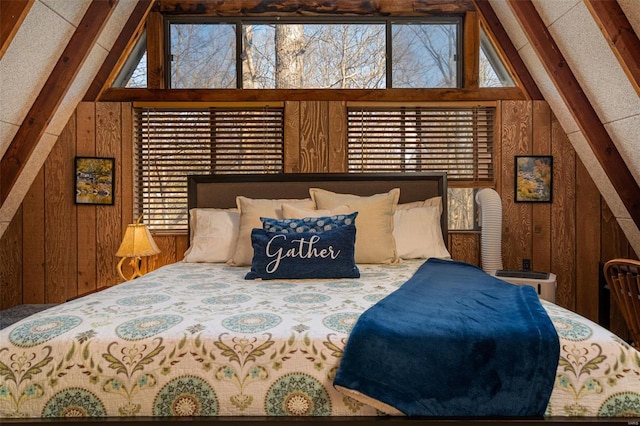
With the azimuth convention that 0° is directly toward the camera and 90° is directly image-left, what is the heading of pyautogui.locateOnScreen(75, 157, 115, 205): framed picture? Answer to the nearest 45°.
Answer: approximately 0°

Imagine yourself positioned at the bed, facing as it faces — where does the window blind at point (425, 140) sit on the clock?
The window blind is roughly at 7 o'clock from the bed.

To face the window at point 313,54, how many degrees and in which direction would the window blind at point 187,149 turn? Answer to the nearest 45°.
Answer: approximately 90° to its left

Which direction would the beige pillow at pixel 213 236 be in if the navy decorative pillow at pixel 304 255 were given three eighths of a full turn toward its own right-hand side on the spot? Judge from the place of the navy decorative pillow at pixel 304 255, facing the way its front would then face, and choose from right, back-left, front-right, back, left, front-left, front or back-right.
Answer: front

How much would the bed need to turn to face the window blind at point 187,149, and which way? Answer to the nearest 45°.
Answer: approximately 180°
